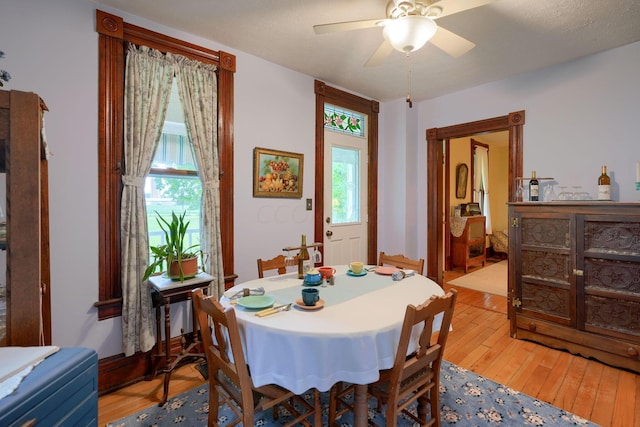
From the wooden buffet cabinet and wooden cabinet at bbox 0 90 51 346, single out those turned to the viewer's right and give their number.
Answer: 1

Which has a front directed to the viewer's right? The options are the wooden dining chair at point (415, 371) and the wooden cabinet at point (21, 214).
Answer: the wooden cabinet

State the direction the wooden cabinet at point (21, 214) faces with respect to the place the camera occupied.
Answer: facing to the right of the viewer

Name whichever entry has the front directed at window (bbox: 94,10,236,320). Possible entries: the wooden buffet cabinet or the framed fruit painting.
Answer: the wooden buffet cabinet

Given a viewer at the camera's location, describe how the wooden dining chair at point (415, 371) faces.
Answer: facing away from the viewer and to the left of the viewer

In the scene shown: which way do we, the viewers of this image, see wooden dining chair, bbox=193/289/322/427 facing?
facing away from the viewer and to the right of the viewer

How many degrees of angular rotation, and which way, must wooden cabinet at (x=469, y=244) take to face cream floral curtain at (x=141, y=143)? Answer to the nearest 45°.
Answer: approximately 90° to its right

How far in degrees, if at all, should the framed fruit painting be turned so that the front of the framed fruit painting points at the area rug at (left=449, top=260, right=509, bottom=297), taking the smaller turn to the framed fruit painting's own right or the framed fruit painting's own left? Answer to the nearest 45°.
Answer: approximately 45° to the framed fruit painting's own left

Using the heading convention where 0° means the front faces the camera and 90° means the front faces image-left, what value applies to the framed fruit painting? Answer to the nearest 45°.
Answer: approximately 315°

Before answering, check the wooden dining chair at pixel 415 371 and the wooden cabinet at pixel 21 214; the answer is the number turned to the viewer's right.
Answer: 1
